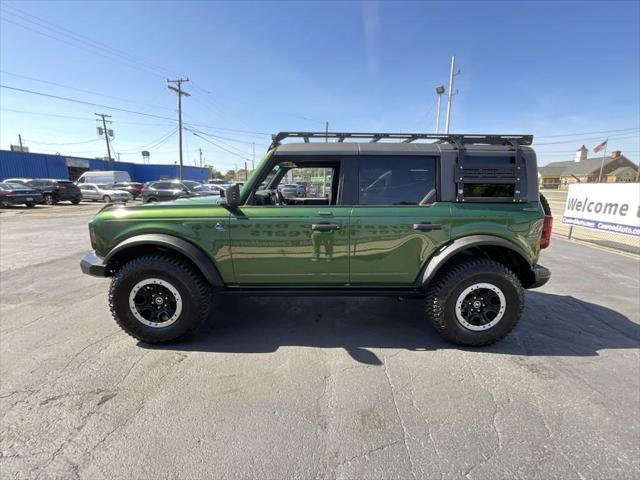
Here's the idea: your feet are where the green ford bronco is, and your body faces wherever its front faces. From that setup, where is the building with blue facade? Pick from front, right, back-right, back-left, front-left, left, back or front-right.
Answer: front-right

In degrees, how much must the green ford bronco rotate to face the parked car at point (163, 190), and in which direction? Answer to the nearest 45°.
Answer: approximately 45° to its right

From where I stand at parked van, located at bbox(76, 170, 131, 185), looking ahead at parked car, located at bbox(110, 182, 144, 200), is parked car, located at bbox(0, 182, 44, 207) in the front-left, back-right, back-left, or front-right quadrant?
front-right

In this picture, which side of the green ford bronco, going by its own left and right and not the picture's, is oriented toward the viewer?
left

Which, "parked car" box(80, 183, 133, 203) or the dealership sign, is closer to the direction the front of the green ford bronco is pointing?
the parked car
